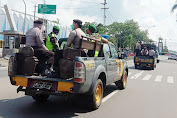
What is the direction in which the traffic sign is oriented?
toward the camera

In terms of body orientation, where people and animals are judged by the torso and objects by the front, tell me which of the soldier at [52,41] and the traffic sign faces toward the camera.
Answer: the traffic sign

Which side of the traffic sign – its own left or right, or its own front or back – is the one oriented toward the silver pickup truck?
front

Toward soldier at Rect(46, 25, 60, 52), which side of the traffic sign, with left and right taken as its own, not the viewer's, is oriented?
front

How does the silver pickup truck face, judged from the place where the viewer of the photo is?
facing away from the viewer and to the right of the viewer

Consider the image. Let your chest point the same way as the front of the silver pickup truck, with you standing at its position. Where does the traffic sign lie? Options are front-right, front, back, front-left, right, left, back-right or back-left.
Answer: front-left
